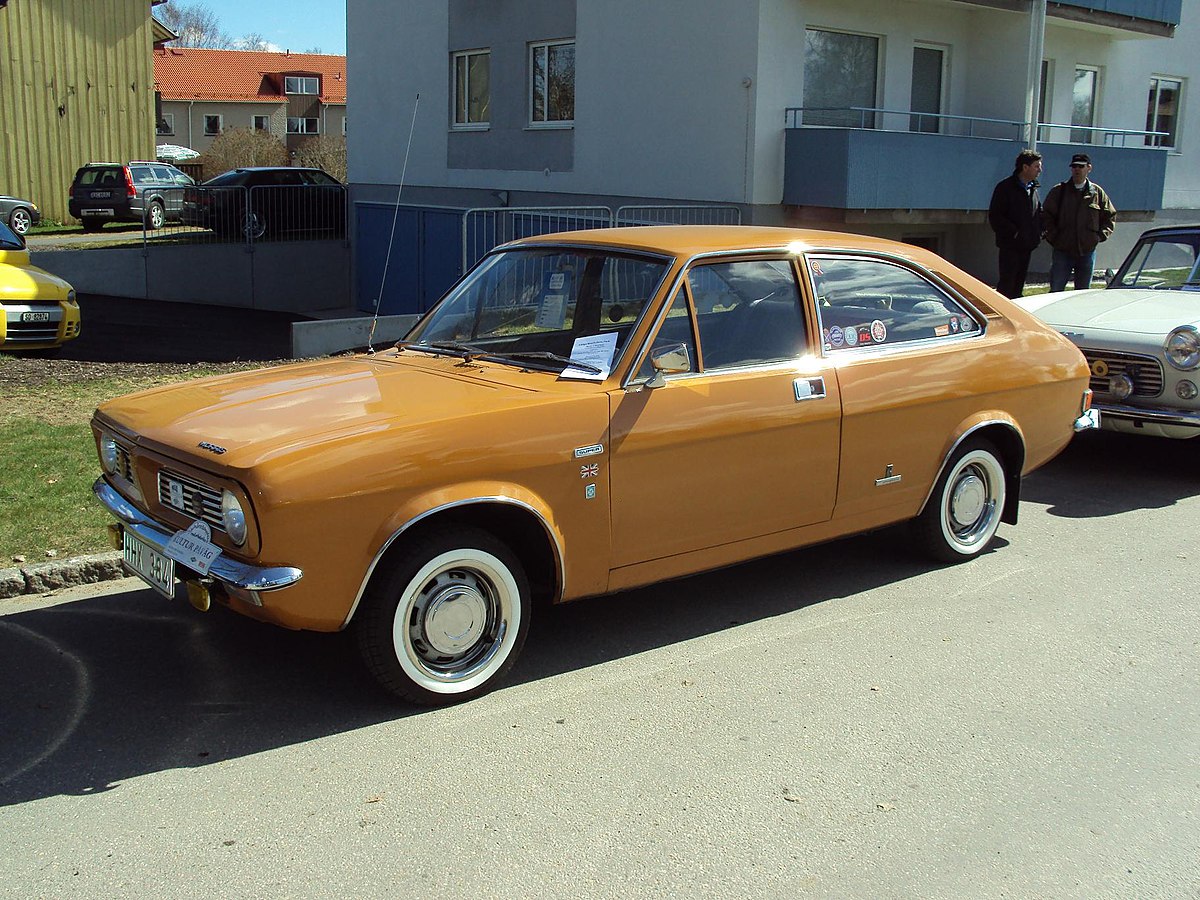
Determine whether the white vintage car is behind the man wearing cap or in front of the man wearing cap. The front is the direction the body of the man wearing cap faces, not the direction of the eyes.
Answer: in front

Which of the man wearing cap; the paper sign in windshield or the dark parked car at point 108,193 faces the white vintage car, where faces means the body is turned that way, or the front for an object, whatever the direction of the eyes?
the man wearing cap

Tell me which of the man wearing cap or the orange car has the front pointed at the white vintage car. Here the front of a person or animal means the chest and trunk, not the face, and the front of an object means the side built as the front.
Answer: the man wearing cap

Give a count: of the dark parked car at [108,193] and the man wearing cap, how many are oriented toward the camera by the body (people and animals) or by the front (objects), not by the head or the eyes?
1

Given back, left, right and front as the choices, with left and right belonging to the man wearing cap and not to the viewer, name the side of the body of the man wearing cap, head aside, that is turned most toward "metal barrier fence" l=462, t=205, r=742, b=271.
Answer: right

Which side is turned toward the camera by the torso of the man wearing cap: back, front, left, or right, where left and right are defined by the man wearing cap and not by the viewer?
front

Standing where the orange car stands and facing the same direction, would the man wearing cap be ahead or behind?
behind

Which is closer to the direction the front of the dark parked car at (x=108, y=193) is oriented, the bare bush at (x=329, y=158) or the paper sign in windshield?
the bare bush

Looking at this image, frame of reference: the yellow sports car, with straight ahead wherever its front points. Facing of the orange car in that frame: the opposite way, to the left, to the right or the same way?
to the right

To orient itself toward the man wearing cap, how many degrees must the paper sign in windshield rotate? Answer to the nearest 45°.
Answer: approximately 180°

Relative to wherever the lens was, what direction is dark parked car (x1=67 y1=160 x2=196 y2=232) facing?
facing away from the viewer and to the right of the viewer

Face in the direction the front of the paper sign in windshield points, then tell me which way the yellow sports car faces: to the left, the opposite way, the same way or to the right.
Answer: to the left

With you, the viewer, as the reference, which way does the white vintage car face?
facing the viewer and to the left of the viewer
